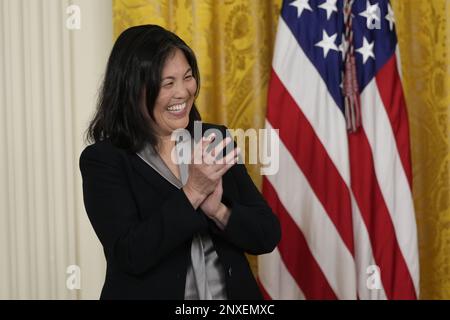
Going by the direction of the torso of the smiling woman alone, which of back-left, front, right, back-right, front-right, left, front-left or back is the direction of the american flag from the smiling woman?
left

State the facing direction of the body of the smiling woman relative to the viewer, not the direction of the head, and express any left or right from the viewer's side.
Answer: facing the viewer and to the right of the viewer
